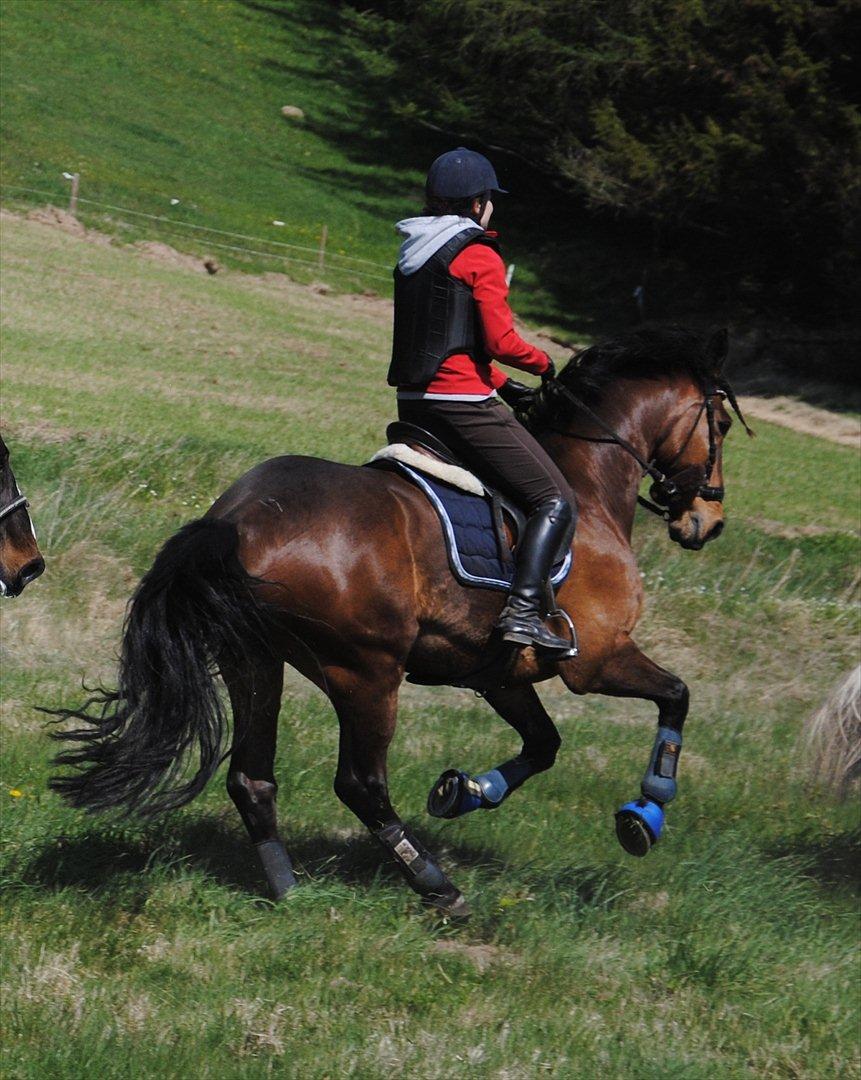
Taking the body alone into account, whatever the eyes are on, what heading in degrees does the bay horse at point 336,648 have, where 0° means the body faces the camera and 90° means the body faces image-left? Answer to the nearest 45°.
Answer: approximately 270°

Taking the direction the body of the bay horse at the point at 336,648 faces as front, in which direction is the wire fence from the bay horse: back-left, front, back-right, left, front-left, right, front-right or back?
left

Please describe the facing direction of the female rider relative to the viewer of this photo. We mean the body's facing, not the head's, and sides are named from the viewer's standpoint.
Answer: facing away from the viewer and to the right of the viewer

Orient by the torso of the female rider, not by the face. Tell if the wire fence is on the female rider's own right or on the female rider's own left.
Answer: on the female rider's own left

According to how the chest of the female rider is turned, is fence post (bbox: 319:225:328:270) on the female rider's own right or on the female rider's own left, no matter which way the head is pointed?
on the female rider's own left

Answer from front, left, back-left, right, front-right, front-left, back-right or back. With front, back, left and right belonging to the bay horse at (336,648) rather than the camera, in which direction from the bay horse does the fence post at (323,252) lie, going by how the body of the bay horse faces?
left
